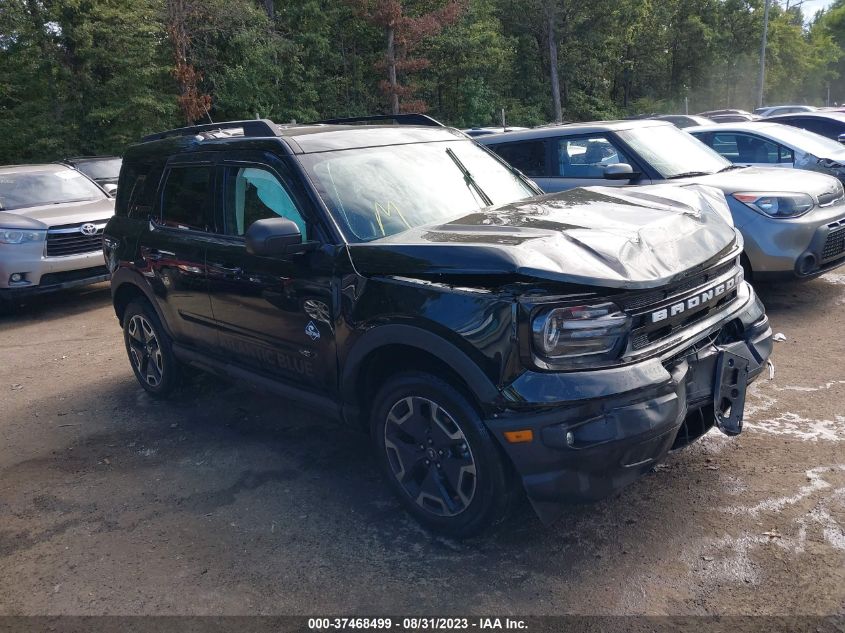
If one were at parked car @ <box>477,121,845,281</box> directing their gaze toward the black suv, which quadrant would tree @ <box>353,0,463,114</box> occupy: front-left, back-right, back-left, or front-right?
back-right

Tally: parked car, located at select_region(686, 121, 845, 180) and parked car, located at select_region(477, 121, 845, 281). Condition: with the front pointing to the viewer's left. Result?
0

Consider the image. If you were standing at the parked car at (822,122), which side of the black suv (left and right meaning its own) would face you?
left

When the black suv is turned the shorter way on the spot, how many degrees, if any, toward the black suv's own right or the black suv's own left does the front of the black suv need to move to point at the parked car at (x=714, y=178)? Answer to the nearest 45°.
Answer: approximately 90° to the black suv's own left

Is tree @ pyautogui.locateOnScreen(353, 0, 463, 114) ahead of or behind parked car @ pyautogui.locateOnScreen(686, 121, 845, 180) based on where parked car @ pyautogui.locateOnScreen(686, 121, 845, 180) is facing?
behind

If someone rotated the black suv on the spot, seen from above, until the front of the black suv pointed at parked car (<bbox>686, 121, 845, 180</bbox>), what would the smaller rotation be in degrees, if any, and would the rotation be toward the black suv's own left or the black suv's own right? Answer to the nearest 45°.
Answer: approximately 90° to the black suv's own left

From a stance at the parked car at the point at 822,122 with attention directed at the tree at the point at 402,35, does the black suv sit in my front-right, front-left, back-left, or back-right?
back-left

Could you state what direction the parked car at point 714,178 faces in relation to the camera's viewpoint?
facing the viewer and to the right of the viewer
